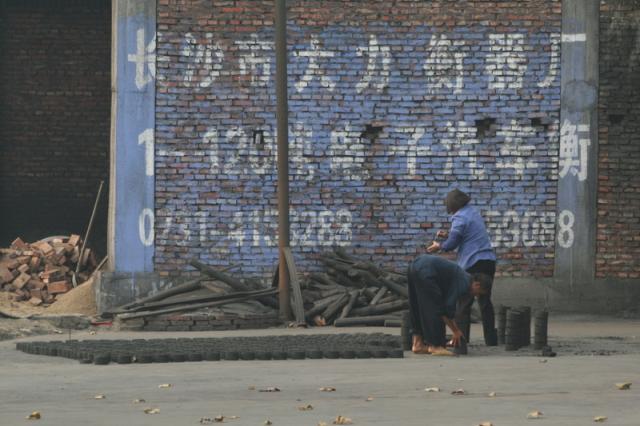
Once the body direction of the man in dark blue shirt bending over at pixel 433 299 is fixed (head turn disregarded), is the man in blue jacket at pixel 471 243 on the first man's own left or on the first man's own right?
on the first man's own left

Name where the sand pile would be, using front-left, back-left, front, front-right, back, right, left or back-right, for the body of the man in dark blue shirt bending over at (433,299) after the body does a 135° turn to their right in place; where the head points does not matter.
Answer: right

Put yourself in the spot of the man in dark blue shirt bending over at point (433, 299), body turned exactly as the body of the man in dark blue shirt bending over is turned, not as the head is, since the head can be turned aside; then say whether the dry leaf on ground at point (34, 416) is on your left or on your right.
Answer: on your right

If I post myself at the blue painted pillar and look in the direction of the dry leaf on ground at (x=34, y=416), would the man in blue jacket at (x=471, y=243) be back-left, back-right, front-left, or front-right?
front-left

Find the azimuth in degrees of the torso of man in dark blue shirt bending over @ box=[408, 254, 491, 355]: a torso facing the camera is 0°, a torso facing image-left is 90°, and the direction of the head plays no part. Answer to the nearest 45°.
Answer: approximately 270°

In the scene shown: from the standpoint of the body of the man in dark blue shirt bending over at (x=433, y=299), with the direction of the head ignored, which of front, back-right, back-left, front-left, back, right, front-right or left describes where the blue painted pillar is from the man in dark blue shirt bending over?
back-left

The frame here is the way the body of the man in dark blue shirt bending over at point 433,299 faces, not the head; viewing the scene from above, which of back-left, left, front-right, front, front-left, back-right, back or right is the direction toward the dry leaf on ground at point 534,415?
right
